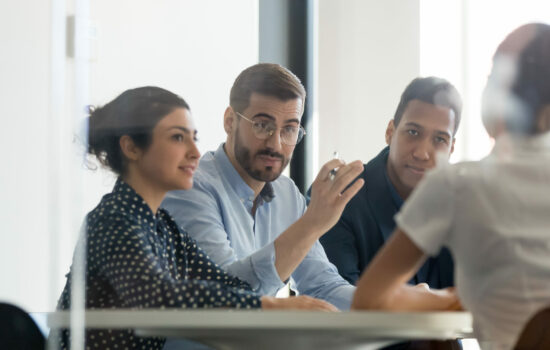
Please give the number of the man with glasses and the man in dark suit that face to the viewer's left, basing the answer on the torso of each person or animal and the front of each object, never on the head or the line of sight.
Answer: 0

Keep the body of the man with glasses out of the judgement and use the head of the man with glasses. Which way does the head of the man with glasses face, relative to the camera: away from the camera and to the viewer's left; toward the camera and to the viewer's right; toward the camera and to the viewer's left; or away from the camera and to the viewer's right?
toward the camera and to the viewer's right

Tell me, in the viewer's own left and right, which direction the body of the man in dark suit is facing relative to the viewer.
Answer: facing the viewer

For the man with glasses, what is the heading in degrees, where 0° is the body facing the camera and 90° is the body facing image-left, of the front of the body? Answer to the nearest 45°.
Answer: approximately 315°
